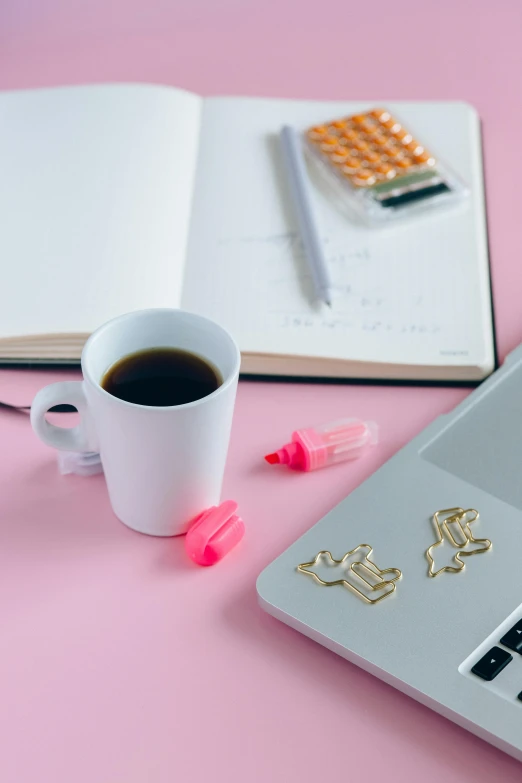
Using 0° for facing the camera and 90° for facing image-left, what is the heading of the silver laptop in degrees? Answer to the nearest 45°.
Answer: approximately 135°

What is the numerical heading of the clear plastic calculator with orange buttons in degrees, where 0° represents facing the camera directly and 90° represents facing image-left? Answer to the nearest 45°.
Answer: approximately 135°

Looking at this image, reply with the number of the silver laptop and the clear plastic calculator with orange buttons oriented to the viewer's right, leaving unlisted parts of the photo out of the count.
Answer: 0
